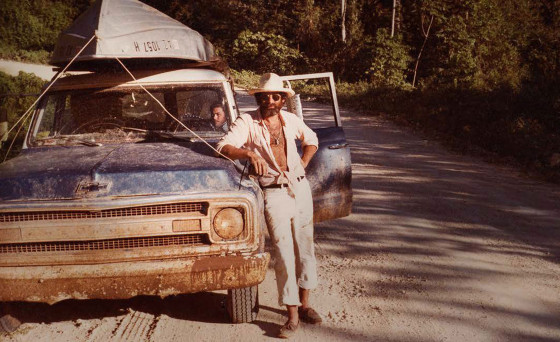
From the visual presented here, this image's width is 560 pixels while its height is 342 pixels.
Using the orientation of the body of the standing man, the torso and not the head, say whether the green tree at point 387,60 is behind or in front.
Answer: behind

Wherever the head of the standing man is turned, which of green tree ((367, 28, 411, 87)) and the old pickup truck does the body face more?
the old pickup truck

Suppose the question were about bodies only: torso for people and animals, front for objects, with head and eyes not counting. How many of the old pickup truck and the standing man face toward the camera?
2

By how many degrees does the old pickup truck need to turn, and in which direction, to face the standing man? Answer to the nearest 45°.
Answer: approximately 90° to its left

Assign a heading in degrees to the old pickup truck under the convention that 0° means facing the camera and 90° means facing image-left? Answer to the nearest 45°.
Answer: approximately 0°

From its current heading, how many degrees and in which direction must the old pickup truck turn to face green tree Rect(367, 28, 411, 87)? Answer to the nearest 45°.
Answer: approximately 135° to its left
